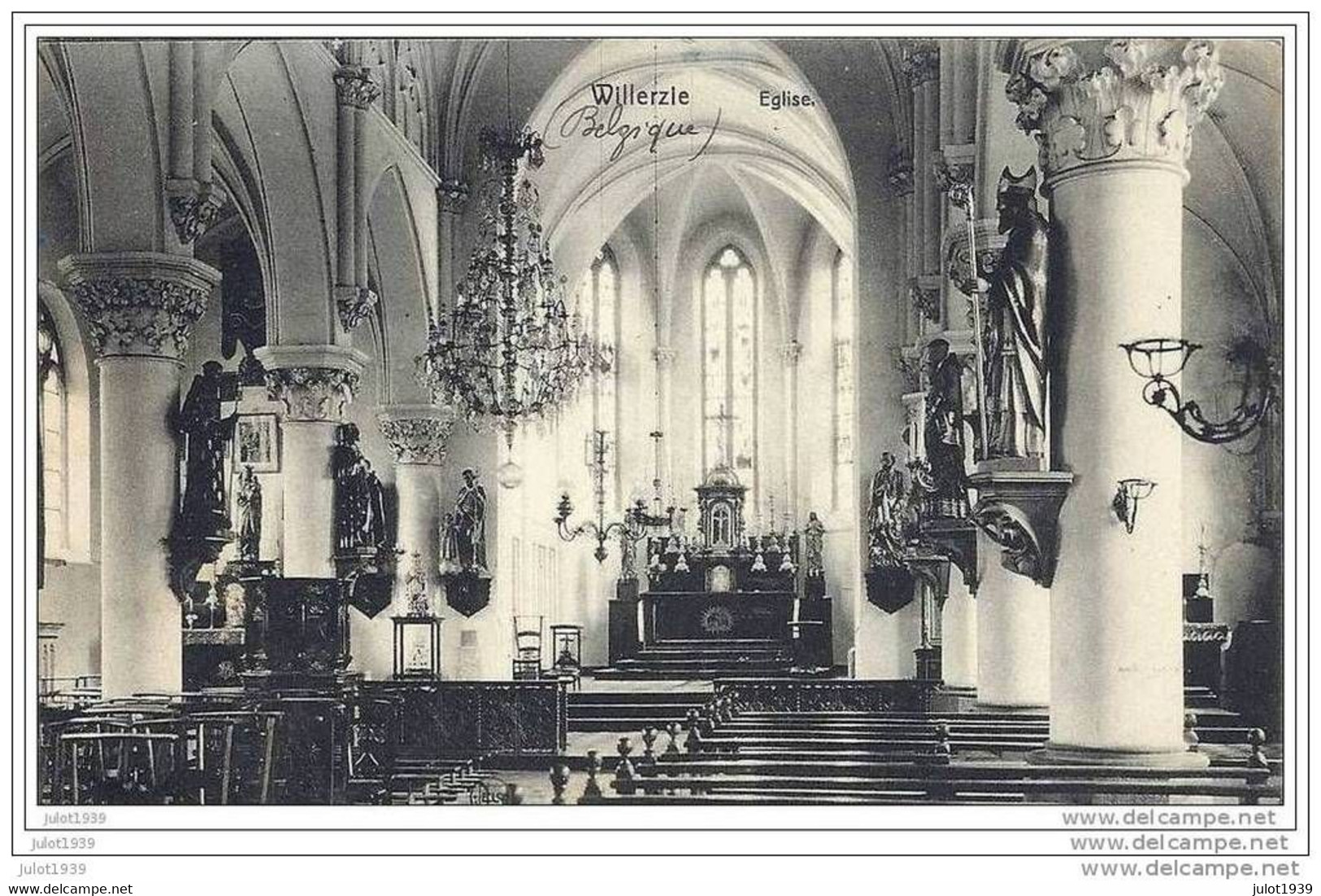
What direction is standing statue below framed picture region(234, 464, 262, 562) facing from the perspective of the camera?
toward the camera

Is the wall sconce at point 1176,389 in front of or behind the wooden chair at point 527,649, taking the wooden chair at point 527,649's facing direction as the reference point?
in front

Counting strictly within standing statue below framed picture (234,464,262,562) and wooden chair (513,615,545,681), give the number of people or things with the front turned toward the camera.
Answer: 2

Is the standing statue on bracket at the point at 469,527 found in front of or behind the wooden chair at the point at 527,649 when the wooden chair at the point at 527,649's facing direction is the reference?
in front

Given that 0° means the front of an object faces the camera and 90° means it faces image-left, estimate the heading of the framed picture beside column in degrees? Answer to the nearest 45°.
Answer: approximately 0°

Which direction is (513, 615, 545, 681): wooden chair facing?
toward the camera

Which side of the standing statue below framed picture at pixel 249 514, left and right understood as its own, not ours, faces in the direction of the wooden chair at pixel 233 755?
front

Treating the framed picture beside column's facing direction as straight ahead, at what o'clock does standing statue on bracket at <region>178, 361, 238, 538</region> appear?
The standing statue on bracket is roughly at 12 o'clock from the framed picture beside column.

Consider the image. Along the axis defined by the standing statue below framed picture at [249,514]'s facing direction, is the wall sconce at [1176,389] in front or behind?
in front
